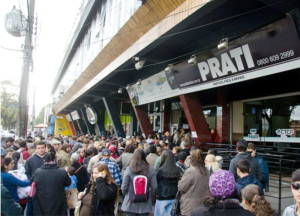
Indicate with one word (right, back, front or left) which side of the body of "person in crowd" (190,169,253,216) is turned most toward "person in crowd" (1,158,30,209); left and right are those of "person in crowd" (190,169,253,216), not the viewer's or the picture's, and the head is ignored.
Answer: left

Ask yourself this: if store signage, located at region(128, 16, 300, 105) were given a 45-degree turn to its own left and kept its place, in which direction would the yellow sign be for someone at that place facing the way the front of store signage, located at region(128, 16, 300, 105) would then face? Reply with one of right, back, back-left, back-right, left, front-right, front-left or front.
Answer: back-right

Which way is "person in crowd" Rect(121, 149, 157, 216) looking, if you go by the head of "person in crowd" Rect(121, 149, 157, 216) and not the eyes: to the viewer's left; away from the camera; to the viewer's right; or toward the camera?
away from the camera

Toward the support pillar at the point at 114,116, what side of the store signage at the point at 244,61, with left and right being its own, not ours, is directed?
right

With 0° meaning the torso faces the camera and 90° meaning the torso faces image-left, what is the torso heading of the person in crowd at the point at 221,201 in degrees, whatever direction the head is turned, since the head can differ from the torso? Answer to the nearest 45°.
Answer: approximately 180°

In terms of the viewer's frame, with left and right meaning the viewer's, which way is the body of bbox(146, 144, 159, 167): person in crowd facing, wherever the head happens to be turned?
facing away from the viewer

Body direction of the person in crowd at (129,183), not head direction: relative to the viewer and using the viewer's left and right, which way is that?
facing away from the viewer

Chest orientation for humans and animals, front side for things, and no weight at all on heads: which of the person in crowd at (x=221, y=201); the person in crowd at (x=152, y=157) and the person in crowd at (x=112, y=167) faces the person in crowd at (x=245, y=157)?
the person in crowd at (x=221, y=201)

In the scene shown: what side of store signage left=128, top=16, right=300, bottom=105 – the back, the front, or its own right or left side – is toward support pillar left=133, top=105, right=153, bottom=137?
right

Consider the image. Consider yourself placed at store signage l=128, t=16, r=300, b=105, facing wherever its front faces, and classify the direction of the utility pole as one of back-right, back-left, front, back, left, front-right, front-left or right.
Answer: front-right

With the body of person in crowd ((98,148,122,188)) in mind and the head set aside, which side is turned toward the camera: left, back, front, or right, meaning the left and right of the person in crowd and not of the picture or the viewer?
back
